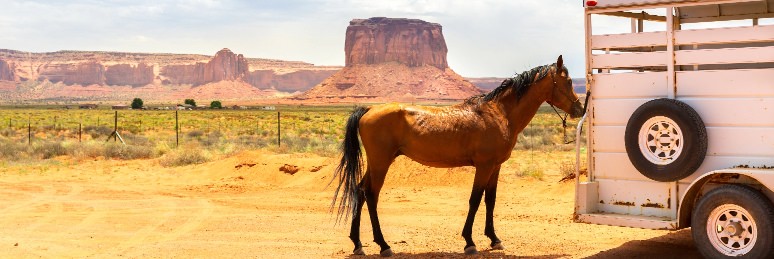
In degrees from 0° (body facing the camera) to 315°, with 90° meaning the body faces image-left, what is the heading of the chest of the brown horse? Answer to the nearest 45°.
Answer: approximately 270°

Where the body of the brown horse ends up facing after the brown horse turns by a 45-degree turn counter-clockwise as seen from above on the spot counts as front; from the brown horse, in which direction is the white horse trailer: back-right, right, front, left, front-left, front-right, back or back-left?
right

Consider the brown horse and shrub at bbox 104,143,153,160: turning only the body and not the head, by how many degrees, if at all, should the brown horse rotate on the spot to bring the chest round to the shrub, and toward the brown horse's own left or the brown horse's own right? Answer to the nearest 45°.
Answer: approximately 135° to the brown horse's own left

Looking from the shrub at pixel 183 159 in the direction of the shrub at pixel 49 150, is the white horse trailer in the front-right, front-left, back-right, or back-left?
back-left

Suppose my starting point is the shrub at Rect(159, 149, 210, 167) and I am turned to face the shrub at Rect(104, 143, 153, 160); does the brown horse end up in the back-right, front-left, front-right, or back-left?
back-left

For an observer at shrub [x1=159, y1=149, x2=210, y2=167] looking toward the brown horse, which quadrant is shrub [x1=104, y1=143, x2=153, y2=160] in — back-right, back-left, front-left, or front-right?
back-right

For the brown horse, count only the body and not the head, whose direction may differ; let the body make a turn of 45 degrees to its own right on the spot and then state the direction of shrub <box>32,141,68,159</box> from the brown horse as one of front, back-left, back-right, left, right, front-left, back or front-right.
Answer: back

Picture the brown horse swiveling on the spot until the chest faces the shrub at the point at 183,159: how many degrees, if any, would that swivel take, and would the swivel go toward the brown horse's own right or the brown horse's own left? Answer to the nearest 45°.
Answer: approximately 135° to the brown horse's own left
